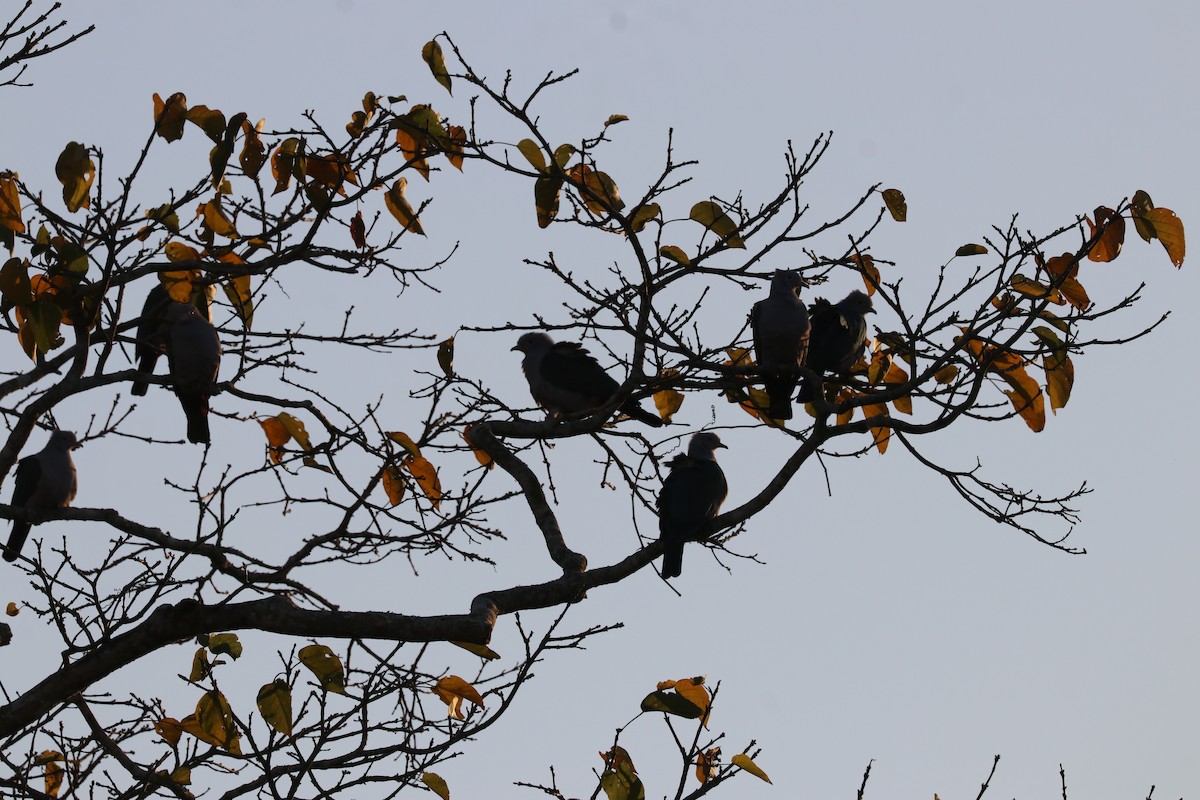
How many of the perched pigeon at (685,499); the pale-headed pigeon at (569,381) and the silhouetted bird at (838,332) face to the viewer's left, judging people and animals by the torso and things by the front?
1

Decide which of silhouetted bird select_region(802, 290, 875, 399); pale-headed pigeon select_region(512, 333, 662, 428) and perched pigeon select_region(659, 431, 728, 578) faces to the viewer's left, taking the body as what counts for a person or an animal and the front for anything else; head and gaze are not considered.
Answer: the pale-headed pigeon

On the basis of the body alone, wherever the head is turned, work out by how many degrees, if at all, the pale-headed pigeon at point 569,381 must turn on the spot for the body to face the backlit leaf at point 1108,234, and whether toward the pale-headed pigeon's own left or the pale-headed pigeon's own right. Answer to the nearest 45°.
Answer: approximately 135° to the pale-headed pigeon's own left

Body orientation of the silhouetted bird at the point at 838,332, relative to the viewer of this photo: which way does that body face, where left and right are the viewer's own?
facing to the right of the viewer

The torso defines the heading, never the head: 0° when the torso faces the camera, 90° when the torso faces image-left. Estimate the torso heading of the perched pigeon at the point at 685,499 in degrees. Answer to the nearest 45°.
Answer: approximately 225°

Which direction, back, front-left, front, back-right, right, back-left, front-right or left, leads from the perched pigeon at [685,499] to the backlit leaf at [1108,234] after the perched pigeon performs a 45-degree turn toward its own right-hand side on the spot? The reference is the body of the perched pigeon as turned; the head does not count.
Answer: front-right

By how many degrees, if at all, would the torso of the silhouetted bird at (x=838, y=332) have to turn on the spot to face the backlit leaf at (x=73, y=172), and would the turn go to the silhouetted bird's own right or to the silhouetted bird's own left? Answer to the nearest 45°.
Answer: approximately 135° to the silhouetted bird's own right

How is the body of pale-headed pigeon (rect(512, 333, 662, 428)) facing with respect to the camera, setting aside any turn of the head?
to the viewer's left

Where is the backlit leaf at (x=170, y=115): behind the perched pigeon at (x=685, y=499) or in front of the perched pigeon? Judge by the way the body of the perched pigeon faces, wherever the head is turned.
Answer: behind

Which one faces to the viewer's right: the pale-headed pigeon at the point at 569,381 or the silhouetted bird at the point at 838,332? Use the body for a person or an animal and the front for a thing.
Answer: the silhouetted bird

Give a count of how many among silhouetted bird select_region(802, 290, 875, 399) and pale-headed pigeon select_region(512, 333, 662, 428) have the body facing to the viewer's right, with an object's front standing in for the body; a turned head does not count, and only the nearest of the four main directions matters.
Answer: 1

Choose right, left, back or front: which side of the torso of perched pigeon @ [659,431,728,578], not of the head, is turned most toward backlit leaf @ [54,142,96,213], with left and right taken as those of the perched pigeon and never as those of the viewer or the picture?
back

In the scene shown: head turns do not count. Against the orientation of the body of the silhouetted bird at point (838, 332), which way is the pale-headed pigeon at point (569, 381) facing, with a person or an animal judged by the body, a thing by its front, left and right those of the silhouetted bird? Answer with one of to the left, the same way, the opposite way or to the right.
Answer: the opposite way
